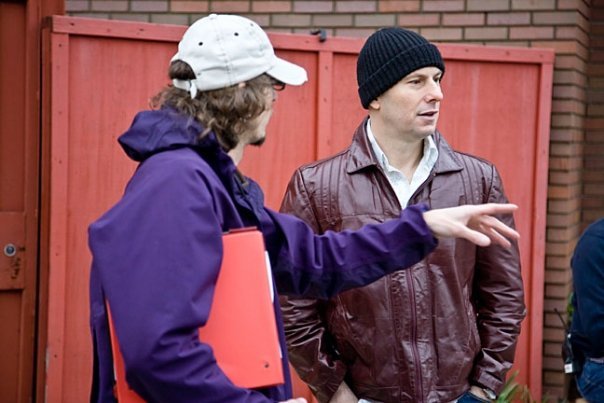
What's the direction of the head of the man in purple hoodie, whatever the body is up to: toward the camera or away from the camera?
away from the camera

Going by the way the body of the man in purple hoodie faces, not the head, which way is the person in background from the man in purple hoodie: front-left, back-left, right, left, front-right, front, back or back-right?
front-left

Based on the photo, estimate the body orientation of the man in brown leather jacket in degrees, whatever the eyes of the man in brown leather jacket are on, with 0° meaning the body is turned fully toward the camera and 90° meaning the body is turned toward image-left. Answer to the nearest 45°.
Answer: approximately 0°

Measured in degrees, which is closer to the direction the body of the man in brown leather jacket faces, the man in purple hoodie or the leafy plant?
the man in purple hoodie

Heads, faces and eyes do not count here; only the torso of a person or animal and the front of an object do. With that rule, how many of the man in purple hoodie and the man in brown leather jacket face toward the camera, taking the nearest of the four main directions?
1

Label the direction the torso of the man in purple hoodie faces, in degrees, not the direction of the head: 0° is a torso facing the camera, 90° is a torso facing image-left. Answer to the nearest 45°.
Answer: approximately 270°
